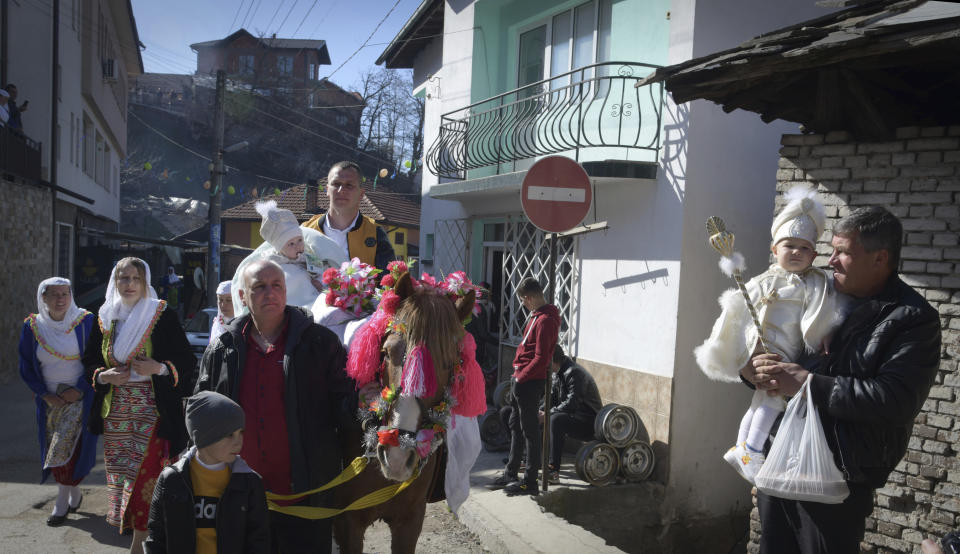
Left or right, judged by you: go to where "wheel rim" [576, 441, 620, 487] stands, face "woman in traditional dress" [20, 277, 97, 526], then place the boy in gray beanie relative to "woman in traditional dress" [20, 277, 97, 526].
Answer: left

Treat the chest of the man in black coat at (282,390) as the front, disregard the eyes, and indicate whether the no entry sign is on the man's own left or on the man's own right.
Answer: on the man's own left

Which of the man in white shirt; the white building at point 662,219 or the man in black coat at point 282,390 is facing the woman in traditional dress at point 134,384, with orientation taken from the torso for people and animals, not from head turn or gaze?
the white building

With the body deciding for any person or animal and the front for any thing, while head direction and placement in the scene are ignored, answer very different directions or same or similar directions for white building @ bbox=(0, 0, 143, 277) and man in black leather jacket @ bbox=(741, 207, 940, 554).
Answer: very different directions

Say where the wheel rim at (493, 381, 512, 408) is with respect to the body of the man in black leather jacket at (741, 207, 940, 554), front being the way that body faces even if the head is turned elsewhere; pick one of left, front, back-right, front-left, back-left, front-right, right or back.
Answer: front-right

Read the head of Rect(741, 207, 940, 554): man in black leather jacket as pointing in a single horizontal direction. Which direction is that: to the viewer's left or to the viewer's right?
to the viewer's left

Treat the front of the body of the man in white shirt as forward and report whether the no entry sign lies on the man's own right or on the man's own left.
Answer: on the man's own left

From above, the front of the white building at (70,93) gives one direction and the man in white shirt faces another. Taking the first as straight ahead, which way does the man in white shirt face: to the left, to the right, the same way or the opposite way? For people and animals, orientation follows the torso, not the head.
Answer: to the right

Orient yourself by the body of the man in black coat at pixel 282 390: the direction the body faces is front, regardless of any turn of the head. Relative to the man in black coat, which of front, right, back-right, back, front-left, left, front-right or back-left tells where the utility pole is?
back

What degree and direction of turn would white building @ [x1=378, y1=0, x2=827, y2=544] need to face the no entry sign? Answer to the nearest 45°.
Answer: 0° — it already faces it
